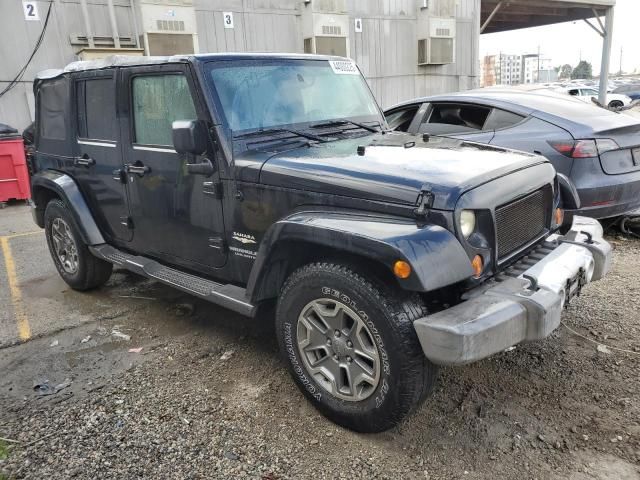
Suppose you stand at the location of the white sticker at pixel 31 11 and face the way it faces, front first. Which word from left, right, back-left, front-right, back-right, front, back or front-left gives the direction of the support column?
left

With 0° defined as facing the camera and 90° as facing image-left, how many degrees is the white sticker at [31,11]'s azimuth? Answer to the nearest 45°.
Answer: approximately 0°

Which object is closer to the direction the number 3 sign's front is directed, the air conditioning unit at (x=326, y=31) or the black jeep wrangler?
the black jeep wrangler

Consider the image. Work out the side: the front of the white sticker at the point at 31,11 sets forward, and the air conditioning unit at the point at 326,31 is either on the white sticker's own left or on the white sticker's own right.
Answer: on the white sticker's own left

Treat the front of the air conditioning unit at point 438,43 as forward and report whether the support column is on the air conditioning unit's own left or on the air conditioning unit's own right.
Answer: on the air conditioning unit's own left

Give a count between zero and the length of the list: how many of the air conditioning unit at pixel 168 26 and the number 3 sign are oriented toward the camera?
2

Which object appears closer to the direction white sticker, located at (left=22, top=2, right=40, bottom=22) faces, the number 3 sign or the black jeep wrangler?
the black jeep wrangler

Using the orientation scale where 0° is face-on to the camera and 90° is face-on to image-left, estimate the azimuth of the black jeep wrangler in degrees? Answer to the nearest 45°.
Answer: approximately 315°

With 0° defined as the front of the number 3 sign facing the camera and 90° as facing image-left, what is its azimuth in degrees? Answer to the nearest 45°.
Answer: approximately 0°

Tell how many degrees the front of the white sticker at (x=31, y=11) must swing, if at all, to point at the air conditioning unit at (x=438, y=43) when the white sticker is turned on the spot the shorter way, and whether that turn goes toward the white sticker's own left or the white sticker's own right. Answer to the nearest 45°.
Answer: approximately 90° to the white sticker's own left

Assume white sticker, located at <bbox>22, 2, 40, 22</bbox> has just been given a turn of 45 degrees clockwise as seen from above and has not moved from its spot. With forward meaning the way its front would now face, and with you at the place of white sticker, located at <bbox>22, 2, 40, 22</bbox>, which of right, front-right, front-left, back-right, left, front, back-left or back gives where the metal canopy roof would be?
back-left

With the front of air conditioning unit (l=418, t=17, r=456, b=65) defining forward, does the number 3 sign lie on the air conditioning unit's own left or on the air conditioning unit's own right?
on the air conditioning unit's own right

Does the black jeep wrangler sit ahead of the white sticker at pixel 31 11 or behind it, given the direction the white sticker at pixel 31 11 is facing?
ahead

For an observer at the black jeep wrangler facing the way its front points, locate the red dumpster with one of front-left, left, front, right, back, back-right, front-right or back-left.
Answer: back
